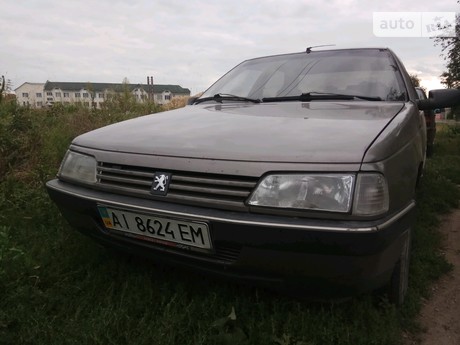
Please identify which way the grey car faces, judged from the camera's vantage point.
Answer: facing the viewer and to the left of the viewer
